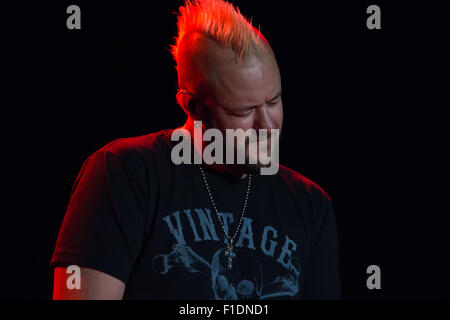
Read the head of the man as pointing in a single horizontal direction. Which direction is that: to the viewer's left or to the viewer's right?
to the viewer's right

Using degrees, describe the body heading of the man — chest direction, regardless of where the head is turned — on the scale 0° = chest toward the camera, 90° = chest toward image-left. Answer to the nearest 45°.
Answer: approximately 315°
